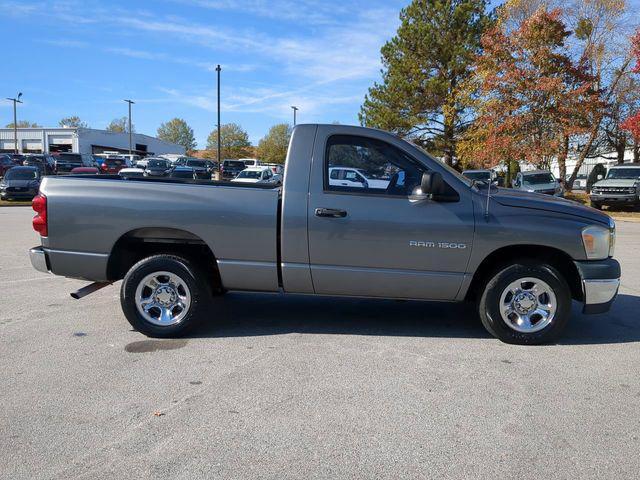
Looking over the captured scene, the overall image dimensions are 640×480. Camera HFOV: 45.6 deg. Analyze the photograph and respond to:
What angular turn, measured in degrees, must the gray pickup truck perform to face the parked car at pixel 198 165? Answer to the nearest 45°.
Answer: approximately 90° to its left

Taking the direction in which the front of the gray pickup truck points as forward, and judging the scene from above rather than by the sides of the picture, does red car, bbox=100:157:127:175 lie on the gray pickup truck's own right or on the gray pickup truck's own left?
on the gray pickup truck's own left

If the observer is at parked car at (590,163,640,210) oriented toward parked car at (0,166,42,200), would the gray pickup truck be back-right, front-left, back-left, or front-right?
front-left

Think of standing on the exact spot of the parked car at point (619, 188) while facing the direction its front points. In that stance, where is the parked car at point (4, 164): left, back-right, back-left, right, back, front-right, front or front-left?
front-right

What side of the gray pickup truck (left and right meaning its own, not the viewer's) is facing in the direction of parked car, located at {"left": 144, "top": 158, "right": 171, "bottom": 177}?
left

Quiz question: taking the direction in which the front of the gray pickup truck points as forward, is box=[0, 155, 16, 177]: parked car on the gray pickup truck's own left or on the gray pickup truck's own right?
on the gray pickup truck's own left

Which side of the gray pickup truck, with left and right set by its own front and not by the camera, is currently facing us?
right

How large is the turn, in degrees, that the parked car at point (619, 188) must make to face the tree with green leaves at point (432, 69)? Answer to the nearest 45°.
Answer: approximately 90° to its right

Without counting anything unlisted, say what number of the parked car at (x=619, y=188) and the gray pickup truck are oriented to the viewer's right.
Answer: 1

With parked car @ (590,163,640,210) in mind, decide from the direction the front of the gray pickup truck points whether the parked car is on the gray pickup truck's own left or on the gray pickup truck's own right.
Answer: on the gray pickup truck's own left

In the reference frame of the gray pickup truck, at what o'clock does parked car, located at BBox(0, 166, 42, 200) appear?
The parked car is roughly at 8 o'clock from the gray pickup truck.

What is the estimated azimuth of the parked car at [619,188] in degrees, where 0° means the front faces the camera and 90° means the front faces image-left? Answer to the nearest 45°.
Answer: approximately 45°
